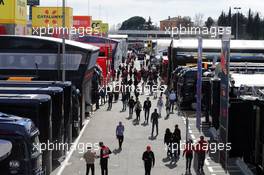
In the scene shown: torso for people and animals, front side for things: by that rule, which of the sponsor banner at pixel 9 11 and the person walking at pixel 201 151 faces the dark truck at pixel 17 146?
the sponsor banner

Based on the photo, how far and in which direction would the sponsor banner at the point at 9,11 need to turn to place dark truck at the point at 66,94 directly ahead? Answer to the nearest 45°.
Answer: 0° — it already faces it
